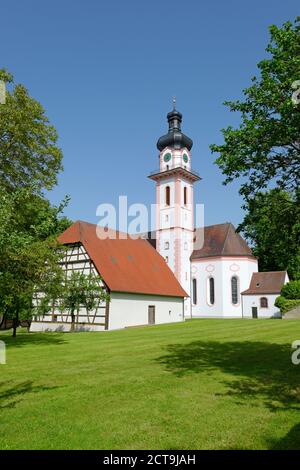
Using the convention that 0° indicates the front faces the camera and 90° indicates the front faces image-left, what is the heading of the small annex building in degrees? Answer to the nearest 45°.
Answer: approximately 0°

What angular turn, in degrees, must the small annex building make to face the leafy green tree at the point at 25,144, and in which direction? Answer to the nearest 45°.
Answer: approximately 45° to its right

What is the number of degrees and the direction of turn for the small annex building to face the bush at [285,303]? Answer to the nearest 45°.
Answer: approximately 45° to its left
